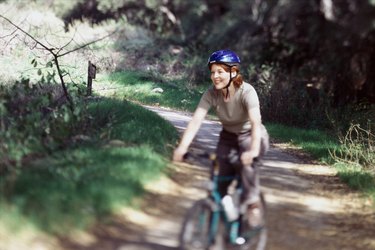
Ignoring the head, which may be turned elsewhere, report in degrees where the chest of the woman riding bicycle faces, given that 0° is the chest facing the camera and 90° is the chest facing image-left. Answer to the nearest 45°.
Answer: approximately 45°

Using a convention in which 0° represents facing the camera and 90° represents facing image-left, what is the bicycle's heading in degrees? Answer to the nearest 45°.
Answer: approximately 45°
